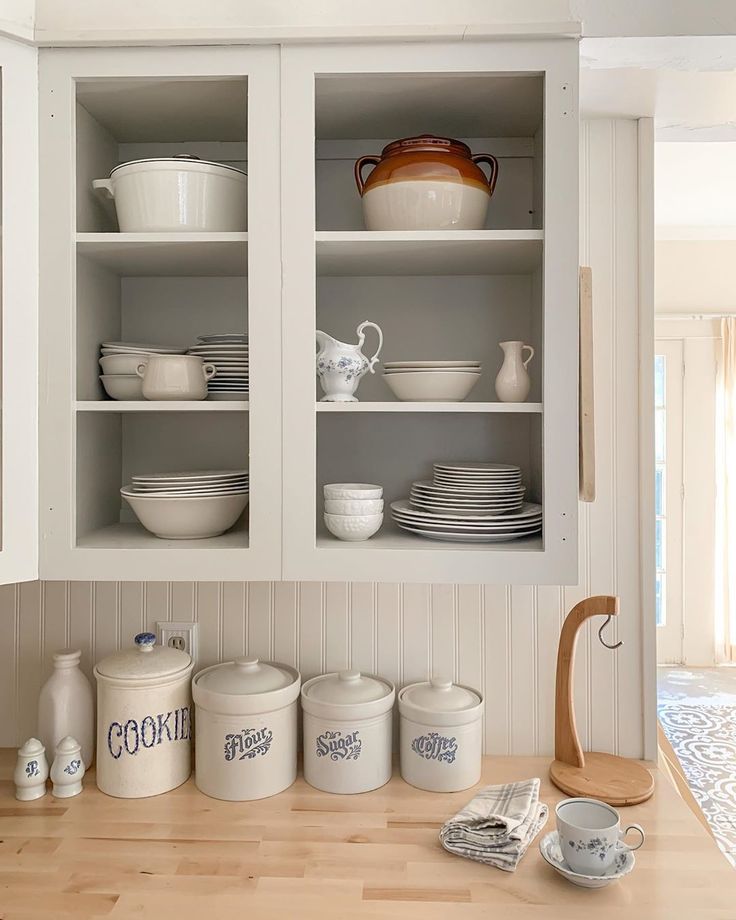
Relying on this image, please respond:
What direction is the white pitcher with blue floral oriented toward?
to the viewer's left

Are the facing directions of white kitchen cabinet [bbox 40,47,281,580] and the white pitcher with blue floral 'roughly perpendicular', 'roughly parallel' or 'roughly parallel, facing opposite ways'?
roughly perpendicular

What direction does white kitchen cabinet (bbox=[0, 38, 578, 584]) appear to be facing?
toward the camera

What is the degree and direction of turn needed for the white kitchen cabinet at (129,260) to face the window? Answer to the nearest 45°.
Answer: approximately 135° to its left

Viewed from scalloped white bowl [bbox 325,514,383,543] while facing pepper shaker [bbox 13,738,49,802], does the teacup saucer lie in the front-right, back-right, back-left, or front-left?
back-left
